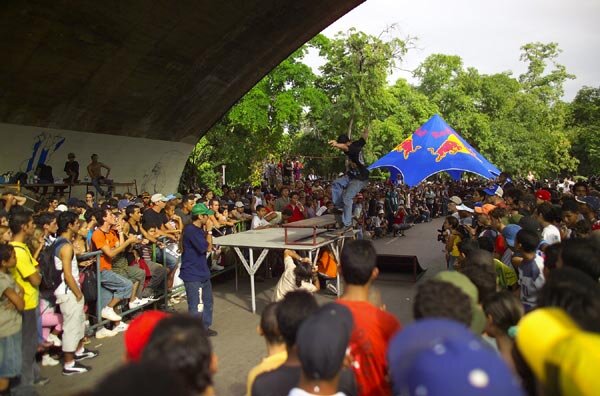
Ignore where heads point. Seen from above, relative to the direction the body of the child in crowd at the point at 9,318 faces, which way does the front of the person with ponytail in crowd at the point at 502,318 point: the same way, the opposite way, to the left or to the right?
to the left

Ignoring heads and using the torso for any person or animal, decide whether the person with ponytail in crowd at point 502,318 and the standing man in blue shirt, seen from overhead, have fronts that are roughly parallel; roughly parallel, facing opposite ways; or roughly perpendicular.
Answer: roughly perpendicular

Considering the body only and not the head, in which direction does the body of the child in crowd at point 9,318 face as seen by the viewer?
to the viewer's right

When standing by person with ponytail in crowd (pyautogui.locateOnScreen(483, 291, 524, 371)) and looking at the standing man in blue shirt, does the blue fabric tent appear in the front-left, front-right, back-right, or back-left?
front-right

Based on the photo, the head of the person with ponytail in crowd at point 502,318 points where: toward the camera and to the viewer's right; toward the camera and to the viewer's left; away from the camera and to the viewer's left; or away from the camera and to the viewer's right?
away from the camera and to the viewer's left

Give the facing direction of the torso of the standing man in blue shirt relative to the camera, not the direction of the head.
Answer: to the viewer's right

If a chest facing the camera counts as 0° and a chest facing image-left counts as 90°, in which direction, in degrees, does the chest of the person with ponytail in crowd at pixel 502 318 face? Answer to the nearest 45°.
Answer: approximately 135°

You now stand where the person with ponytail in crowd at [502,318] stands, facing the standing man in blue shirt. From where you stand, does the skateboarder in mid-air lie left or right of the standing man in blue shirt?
right

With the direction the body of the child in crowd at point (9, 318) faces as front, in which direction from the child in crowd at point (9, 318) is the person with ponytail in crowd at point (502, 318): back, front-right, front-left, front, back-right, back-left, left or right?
front-right

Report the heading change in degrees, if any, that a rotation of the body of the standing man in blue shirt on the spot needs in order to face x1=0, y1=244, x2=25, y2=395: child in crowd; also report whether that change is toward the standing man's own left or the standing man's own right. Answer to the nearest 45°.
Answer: approximately 135° to the standing man's own right

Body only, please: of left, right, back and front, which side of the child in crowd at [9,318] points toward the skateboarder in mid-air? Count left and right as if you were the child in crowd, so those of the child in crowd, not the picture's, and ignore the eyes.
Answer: front

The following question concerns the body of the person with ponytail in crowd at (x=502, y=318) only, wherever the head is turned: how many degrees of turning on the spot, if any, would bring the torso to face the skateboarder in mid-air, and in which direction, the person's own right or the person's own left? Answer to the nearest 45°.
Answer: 0° — they already face them

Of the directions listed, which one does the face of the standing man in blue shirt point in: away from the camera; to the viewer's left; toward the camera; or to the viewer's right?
to the viewer's right

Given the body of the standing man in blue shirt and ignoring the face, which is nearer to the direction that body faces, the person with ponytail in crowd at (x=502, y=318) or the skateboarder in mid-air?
the skateboarder in mid-air

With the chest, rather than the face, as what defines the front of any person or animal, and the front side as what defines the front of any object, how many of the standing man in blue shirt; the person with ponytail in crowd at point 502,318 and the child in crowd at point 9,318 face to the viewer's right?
2

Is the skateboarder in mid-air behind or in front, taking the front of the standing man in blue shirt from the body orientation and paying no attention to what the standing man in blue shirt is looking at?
in front

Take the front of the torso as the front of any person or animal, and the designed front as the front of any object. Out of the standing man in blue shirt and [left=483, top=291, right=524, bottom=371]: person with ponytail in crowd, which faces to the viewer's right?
the standing man in blue shirt

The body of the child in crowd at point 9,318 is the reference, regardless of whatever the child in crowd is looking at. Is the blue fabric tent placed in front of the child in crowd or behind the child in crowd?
in front

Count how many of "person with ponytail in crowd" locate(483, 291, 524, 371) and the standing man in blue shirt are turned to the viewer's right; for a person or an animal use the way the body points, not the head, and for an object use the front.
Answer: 1
